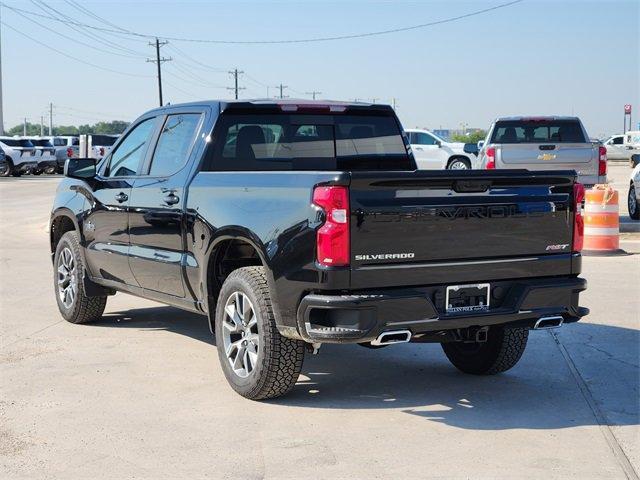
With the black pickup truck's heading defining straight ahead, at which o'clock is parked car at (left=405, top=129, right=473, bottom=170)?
The parked car is roughly at 2 o'clock from the black pickup truck.

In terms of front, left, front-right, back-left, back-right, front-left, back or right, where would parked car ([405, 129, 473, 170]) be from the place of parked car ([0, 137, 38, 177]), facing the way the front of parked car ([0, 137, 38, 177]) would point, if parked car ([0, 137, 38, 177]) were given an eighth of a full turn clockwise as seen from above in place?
back-right

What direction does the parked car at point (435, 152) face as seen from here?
to the viewer's right

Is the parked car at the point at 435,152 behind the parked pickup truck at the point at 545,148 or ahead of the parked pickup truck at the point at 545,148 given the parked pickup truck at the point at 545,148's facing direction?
ahead

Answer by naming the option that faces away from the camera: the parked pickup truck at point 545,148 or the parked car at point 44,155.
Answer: the parked pickup truck at point 545,148

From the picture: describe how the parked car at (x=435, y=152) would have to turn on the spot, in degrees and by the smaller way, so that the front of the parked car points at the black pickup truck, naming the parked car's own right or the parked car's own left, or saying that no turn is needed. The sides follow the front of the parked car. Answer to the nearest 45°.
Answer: approximately 90° to the parked car's own right

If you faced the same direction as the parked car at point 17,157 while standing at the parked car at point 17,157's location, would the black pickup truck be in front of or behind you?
behind

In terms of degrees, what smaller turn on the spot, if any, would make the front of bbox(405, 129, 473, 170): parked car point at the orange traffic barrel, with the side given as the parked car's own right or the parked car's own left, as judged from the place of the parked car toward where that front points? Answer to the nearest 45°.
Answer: approximately 90° to the parked car's own right

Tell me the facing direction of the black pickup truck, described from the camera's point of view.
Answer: facing away from the viewer and to the left of the viewer

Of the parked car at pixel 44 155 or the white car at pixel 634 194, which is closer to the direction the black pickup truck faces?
the parked car

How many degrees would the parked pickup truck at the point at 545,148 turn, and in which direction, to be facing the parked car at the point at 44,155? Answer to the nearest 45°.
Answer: approximately 45° to its left

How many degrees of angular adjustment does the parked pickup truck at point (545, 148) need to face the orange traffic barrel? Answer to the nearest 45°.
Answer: approximately 180°

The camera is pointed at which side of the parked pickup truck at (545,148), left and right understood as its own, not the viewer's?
back

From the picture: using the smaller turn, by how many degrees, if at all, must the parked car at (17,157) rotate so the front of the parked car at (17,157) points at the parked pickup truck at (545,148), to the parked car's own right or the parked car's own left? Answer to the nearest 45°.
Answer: approximately 135° to the parked car's own left

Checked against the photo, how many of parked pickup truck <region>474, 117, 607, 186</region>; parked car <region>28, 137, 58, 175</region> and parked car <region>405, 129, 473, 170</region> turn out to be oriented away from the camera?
1
